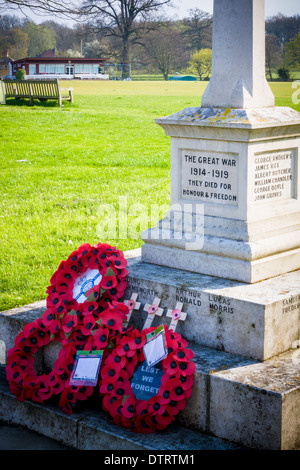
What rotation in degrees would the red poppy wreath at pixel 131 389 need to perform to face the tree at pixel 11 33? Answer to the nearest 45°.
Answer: approximately 180°

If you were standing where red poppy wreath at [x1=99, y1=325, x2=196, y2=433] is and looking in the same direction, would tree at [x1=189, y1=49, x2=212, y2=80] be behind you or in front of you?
behind

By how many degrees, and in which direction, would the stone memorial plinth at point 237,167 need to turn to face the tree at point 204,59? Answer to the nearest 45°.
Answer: approximately 135° to its right

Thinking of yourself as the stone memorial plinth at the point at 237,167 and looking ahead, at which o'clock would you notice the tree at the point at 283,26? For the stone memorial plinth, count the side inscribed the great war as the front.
The tree is roughly at 5 o'clock from the stone memorial plinth.

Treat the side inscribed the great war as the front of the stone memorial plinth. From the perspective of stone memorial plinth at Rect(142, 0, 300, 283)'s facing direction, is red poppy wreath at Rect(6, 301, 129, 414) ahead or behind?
ahead

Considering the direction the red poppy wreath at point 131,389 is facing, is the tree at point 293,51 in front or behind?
behind

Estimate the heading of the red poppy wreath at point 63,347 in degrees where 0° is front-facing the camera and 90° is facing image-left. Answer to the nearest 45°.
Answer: approximately 0°
